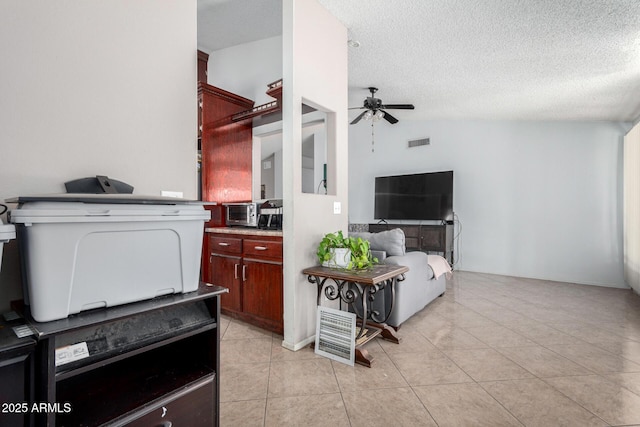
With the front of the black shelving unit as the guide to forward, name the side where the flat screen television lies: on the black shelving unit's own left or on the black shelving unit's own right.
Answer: on the black shelving unit's own left

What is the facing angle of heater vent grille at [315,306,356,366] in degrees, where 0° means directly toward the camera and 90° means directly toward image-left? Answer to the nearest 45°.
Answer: approximately 45°

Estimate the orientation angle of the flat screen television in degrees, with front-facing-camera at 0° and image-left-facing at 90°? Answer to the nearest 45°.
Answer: approximately 45°

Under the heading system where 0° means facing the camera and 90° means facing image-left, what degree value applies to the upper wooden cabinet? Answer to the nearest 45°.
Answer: approximately 45°
